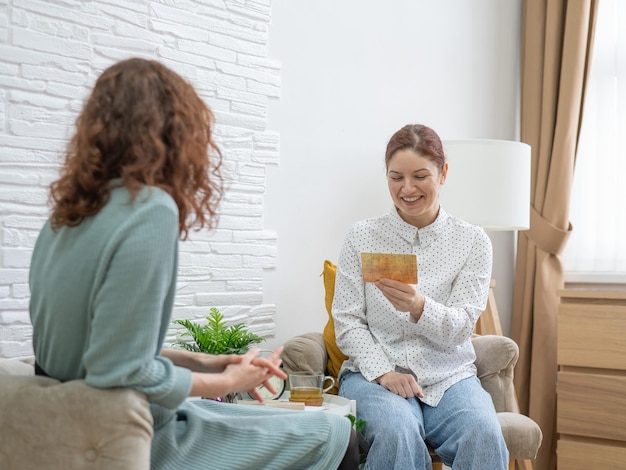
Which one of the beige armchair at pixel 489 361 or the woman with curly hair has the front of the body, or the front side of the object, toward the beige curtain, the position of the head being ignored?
the woman with curly hair

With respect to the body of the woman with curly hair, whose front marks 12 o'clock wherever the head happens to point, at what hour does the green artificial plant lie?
The green artificial plant is roughly at 11 o'clock from the woman with curly hair.

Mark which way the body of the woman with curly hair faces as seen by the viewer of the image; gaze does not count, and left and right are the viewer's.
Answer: facing away from the viewer and to the right of the viewer

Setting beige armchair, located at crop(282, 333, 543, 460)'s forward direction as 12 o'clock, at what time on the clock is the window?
The window is roughly at 7 o'clock from the beige armchair.

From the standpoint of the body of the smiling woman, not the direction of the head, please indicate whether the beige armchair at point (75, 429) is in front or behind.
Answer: in front

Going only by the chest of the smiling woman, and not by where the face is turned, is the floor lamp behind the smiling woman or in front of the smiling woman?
behind

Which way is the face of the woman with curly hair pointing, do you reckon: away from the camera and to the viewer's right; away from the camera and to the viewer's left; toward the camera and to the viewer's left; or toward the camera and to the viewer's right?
away from the camera and to the viewer's right

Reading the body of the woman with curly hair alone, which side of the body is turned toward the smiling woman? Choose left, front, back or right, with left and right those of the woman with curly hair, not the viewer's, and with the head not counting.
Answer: front

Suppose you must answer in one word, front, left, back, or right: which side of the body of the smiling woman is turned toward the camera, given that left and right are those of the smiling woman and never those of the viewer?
front

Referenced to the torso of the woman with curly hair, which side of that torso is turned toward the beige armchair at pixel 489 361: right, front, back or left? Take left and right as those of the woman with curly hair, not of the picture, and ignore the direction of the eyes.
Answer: front

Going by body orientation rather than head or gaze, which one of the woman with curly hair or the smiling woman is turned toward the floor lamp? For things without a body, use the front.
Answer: the woman with curly hair
